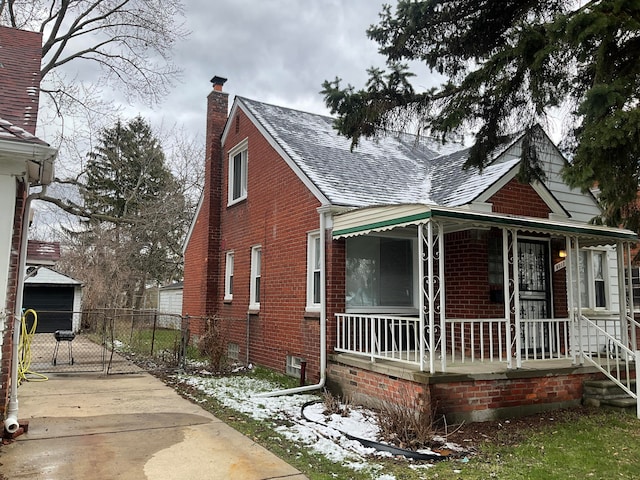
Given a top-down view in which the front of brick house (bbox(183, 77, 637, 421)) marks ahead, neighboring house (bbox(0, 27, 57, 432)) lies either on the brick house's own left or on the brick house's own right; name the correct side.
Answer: on the brick house's own right

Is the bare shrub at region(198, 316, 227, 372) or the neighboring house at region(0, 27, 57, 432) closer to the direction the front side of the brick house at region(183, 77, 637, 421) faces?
the neighboring house

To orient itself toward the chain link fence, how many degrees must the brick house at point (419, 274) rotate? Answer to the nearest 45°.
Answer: approximately 135° to its right

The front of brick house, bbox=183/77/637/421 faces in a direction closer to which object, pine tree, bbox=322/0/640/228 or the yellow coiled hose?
the pine tree

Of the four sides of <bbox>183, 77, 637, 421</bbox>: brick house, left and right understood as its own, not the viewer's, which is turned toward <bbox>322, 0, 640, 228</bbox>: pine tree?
front

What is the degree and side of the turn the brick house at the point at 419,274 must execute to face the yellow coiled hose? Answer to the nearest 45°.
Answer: approximately 135° to its right

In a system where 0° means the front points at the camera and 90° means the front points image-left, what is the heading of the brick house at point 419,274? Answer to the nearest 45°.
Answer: approximately 315°

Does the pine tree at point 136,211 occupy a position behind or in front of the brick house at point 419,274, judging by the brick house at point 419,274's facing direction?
behind

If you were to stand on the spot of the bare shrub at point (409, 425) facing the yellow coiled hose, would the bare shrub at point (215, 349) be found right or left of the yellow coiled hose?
right
